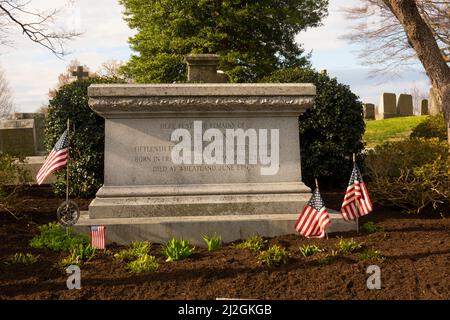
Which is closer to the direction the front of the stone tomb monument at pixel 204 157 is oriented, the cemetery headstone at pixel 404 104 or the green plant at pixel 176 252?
the green plant

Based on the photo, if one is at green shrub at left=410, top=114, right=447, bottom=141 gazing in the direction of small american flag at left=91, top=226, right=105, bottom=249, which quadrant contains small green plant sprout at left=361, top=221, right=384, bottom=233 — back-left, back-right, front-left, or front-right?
front-left

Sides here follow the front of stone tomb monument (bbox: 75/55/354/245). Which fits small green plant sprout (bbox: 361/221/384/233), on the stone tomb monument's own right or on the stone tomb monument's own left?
on the stone tomb monument's own left

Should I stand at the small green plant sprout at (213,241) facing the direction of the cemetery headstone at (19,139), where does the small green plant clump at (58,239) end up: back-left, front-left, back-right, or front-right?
front-left

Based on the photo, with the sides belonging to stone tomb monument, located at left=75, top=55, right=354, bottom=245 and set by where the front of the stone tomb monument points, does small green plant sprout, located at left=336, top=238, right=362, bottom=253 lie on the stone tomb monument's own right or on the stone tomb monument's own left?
on the stone tomb monument's own left

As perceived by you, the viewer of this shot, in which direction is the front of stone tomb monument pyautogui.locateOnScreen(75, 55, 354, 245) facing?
facing the viewer

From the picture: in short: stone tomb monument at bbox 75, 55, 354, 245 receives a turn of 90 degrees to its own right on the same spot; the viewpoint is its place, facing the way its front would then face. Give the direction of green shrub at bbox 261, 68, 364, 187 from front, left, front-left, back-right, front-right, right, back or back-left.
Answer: back-right

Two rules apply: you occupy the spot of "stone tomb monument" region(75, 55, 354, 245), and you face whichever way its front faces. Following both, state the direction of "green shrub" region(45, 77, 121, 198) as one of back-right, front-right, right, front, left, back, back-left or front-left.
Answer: back-right

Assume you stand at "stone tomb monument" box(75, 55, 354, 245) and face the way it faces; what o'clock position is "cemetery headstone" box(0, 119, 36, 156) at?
The cemetery headstone is roughly at 5 o'clock from the stone tomb monument.

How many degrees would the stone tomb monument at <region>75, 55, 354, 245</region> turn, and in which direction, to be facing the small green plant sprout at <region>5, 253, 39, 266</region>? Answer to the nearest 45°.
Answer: approximately 45° to its right

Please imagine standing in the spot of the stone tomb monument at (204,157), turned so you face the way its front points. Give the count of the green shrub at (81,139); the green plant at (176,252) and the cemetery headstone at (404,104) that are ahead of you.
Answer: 1

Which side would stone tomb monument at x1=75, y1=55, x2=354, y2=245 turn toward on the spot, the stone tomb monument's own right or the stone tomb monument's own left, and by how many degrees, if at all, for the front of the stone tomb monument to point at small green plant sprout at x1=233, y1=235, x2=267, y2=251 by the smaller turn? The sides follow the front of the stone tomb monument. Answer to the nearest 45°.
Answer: approximately 45° to the stone tomb monument's own left

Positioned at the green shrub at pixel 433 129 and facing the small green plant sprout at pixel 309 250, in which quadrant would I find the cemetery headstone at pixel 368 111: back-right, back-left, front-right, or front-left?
back-right
